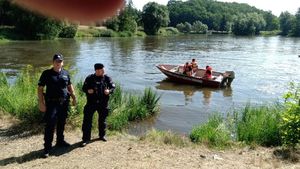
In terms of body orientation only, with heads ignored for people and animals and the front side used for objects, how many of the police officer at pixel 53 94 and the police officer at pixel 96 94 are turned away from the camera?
0

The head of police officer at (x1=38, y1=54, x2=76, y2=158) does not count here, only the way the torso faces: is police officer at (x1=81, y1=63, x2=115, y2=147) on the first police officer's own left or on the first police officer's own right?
on the first police officer's own left

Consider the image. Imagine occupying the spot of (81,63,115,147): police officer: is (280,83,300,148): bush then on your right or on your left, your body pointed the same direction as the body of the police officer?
on your left

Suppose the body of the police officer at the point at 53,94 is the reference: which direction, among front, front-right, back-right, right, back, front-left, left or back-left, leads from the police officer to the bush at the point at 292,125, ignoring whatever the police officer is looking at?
front-left

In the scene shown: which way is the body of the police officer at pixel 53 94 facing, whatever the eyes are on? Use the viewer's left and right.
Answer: facing the viewer and to the right of the viewer

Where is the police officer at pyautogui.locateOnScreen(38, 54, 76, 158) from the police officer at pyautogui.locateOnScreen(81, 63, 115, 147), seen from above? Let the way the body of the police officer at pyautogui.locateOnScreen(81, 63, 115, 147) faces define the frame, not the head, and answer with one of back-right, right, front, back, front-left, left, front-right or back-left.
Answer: front-right

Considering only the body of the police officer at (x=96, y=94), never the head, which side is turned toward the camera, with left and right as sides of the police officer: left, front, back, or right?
front

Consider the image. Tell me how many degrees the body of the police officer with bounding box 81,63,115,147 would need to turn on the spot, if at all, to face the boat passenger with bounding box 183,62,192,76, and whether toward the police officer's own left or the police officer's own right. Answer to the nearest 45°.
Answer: approximately 180°
